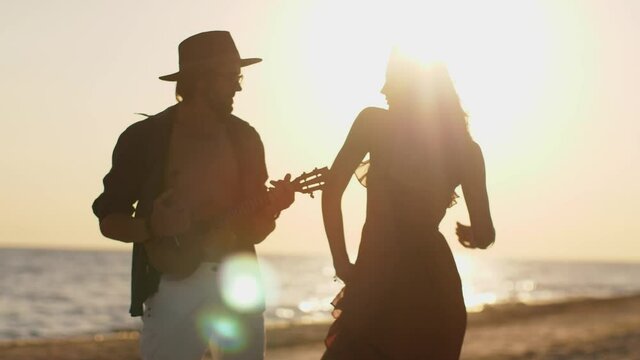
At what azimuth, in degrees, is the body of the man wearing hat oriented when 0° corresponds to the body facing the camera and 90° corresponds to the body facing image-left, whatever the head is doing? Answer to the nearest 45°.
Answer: approximately 315°

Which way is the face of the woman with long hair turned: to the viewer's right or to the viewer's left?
to the viewer's left
